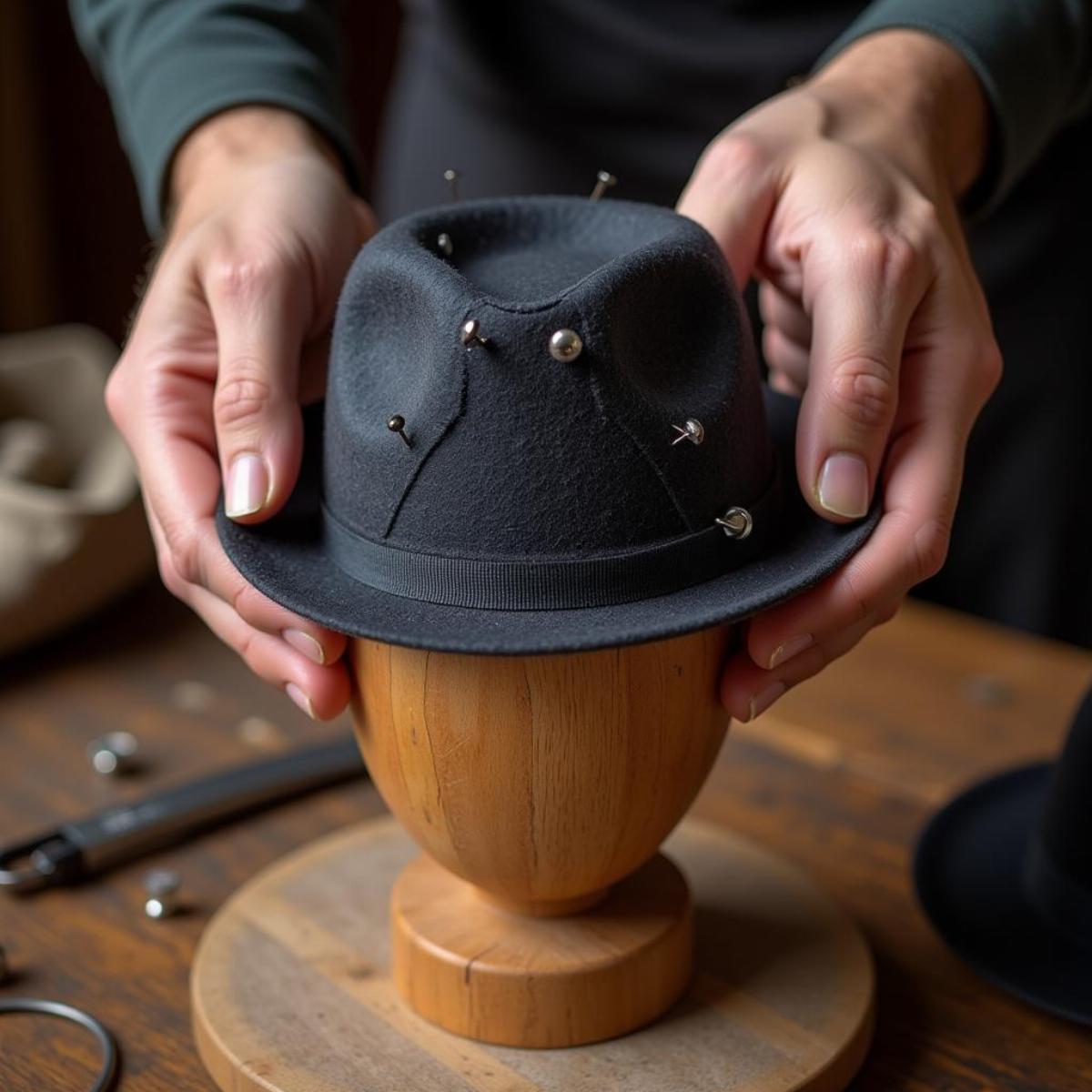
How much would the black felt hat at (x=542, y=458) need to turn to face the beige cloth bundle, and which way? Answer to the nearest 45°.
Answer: approximately 135° to its right

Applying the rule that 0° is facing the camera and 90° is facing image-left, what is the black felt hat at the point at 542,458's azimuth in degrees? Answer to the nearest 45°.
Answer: approximately 0°
